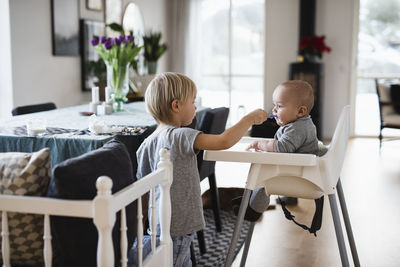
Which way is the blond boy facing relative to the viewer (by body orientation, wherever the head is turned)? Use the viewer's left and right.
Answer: facing away from the viewer and to the right of the viewer

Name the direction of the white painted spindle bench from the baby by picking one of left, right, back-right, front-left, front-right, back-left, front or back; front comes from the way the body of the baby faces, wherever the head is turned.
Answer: front-left

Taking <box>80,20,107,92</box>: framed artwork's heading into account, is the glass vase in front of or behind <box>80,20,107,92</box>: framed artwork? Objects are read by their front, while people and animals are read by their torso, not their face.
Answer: in front

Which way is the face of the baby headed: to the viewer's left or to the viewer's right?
to the viewer's left

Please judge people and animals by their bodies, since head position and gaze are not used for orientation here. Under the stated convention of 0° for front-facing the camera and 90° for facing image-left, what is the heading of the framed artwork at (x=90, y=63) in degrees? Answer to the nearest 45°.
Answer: approximately 315°

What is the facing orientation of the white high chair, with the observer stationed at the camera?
facing to the left of the viewer

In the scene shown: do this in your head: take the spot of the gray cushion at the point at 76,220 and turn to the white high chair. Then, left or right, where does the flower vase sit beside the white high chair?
left

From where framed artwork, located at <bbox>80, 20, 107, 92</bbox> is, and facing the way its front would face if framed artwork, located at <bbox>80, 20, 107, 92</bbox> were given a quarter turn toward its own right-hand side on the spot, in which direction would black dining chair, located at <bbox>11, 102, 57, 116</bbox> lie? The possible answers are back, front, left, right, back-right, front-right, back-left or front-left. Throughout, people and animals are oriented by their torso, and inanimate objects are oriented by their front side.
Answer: front-left

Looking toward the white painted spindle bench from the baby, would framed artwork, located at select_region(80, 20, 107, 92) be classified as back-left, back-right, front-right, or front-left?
back-right

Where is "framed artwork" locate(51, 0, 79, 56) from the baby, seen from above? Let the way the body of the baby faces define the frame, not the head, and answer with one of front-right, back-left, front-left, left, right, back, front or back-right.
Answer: front-right

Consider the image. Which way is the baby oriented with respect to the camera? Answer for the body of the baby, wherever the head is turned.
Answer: to the viewer's left

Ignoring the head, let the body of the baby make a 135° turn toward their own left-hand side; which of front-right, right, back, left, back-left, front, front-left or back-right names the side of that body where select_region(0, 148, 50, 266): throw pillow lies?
right

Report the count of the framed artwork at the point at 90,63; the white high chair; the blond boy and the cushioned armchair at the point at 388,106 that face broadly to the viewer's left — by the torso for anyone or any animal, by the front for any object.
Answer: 1
